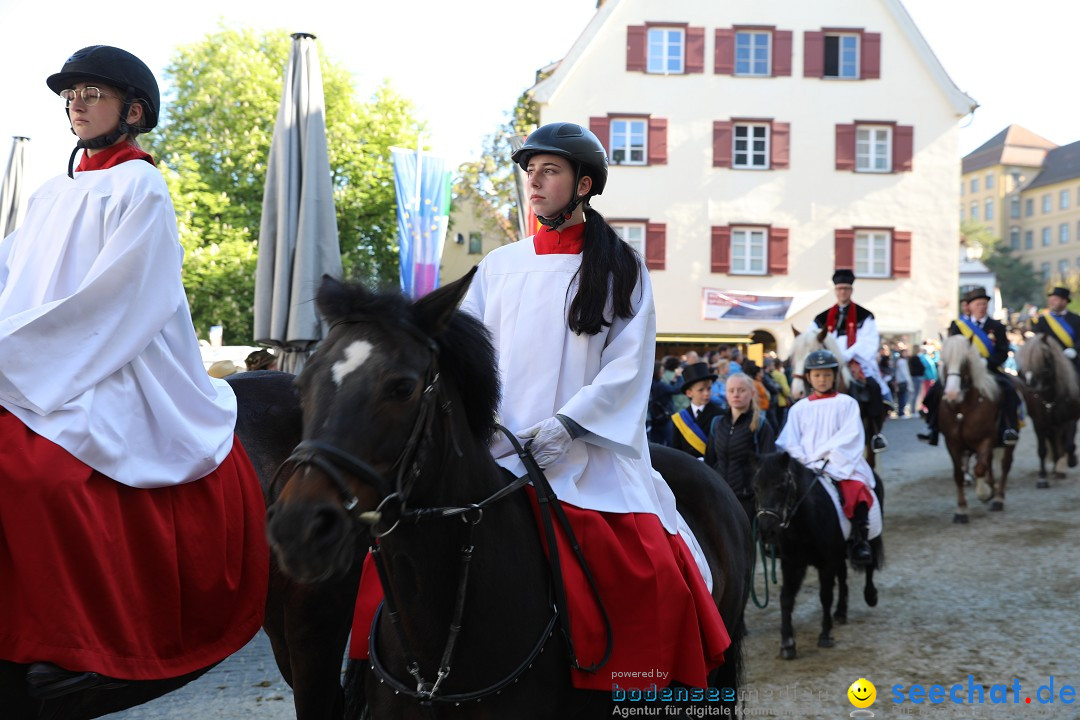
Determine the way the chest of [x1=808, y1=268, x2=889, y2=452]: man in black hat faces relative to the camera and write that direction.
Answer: toward the camera

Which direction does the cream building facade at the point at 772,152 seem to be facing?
toward the camera

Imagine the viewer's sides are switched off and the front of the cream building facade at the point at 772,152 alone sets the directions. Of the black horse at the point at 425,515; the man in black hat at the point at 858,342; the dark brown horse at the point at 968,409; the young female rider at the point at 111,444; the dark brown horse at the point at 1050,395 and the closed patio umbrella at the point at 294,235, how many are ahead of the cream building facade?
6

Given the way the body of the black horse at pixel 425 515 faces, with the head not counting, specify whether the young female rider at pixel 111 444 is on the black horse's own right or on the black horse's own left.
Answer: on the black horse's own right

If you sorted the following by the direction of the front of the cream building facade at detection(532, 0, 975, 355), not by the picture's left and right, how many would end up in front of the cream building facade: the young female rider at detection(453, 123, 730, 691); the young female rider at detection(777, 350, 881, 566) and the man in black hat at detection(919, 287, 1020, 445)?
3

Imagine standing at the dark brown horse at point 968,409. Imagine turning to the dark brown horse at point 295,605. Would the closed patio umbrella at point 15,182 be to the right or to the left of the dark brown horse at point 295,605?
right

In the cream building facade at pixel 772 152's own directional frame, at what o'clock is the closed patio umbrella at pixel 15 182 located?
The closed patio umbrella is roughly at 1 o'clock from the cream building facade.

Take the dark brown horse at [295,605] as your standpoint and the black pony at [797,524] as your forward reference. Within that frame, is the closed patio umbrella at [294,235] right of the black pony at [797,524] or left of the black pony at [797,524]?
left

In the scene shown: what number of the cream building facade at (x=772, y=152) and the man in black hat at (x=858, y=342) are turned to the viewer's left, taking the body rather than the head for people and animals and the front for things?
0
